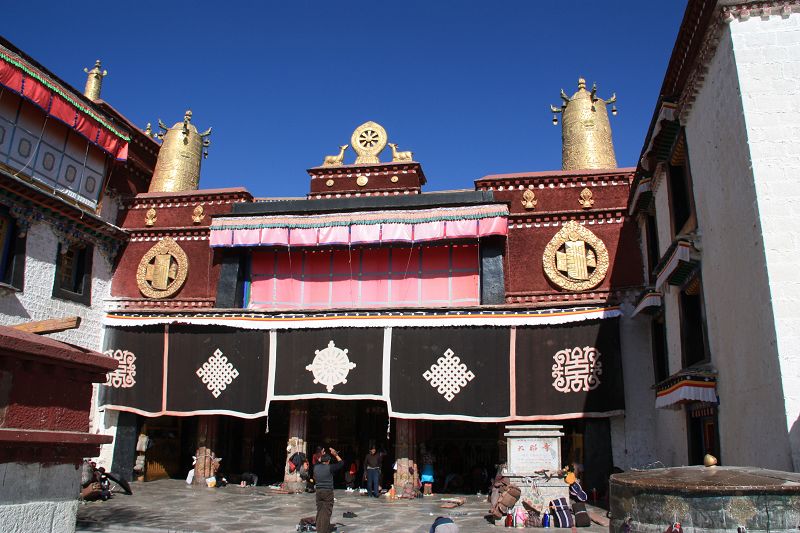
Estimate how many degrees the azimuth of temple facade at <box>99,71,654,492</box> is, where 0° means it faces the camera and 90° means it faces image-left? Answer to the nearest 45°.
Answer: approximately 0°

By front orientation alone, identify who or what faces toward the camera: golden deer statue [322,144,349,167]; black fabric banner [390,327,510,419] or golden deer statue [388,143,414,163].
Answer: the black fabric banner

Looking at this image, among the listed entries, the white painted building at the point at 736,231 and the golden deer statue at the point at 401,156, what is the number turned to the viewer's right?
0

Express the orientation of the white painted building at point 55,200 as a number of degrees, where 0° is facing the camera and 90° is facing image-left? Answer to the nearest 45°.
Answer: approximately 315°

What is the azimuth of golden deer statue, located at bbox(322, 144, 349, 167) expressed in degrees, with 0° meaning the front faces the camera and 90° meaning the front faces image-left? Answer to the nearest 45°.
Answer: approximately 270°

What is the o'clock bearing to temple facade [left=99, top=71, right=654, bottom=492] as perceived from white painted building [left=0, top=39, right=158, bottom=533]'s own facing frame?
The temple facade is roughly at 11 o'clock from the white painted building.

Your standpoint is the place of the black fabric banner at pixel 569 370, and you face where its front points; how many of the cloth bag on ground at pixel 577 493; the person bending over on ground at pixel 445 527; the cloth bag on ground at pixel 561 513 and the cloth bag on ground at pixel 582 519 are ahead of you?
4

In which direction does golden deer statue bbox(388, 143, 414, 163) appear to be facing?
to the viewer's left

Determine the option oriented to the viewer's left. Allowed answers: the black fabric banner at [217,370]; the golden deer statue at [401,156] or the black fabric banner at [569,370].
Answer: the golden deer statue

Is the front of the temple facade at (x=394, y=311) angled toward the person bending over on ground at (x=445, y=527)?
yes

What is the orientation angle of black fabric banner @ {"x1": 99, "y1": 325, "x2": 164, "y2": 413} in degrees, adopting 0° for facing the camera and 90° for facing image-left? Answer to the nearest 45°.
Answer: approximately 0°
